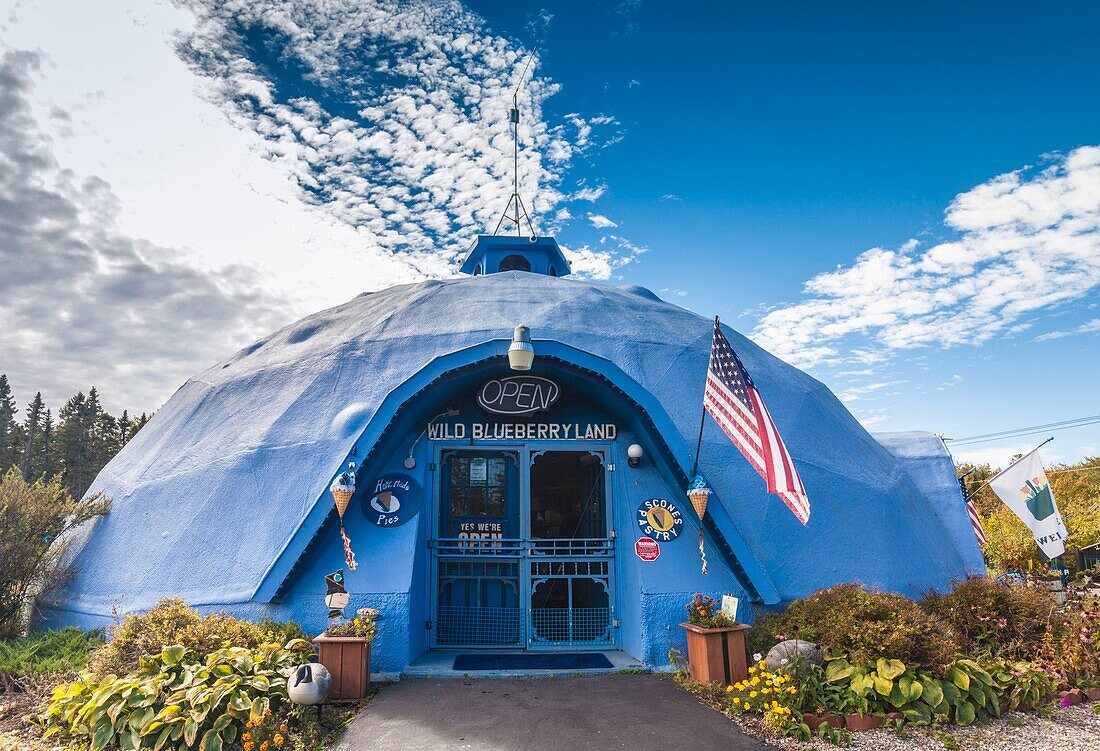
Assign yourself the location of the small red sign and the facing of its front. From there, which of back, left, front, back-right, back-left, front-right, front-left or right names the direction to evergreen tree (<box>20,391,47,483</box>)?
back-right

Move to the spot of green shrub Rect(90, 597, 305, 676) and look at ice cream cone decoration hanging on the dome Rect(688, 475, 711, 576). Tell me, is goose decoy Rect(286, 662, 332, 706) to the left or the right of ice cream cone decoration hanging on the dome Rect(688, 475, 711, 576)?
right

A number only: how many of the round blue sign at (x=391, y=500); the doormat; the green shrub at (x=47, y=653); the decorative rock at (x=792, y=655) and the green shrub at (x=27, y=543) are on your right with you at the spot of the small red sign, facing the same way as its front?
4

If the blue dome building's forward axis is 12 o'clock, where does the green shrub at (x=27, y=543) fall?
The green shrub is roughly at 3 o'clock from the blue dome building.

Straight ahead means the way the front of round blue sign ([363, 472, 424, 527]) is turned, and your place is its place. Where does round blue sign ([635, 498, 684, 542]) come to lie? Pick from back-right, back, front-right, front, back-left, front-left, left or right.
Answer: left

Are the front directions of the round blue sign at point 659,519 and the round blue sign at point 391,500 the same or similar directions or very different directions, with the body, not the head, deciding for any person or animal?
same or similar directions

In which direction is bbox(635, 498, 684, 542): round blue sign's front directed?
toward the camera

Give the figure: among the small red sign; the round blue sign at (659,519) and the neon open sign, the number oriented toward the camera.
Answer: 3

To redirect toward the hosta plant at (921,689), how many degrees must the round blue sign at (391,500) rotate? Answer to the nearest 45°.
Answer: approximately 45° to its left

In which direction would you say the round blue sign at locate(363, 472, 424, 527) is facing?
toward the camera

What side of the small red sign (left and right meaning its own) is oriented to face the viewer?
front

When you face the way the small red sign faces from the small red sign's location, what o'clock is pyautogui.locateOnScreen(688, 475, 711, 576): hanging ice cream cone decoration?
The hanging ice cream cone decoration is roughly at 10 o'clock from the small red sign.

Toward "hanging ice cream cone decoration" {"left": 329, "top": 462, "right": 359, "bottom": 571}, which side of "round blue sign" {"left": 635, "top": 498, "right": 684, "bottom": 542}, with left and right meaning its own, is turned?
right

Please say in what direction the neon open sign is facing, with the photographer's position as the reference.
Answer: facing the viewer

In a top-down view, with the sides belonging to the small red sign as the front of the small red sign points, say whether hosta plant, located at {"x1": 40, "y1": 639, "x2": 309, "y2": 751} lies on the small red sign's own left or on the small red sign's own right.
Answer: on the small red sign's own right

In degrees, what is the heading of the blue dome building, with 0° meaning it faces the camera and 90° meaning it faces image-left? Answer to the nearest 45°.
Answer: approximately 0°

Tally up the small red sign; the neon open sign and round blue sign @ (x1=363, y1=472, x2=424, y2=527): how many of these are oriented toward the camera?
3

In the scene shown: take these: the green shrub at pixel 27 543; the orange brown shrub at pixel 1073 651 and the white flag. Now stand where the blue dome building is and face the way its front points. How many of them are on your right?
1

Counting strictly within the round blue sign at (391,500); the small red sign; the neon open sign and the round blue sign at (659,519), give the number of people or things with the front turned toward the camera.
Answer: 4

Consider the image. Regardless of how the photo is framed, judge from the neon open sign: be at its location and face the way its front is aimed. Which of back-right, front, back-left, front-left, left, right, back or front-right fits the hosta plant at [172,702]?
front-right
